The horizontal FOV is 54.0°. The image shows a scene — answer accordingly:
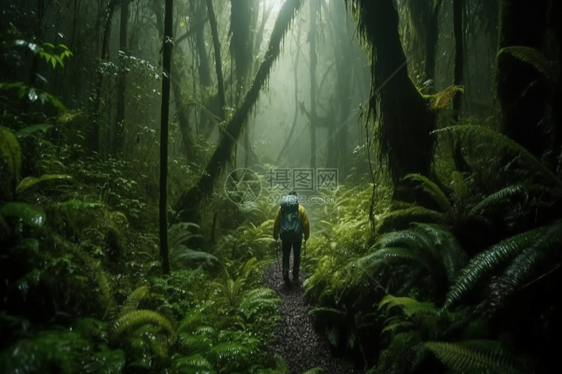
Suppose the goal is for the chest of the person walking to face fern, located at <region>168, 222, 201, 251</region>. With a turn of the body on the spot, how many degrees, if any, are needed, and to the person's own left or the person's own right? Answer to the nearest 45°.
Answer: approximately 90° to the person's own left

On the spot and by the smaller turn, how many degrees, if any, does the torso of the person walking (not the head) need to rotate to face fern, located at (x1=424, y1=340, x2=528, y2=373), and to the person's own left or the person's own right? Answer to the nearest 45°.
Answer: approximately 180°

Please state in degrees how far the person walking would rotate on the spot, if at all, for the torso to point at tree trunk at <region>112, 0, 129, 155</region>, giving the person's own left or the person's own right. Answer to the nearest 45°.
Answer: approximately 45° to the person's own left

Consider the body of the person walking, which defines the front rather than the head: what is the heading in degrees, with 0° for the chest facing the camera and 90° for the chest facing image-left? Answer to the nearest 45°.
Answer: approximately 180°

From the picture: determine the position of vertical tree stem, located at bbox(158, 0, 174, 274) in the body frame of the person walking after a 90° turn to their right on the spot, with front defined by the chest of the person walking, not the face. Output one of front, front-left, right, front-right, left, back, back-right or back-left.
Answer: back-right

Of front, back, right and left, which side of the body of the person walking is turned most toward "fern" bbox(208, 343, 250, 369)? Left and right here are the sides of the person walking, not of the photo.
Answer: back

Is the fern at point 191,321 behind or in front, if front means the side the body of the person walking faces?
behind

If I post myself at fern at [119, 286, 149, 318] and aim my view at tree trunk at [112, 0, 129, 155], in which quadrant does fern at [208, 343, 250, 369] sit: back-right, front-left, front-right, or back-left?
back-right

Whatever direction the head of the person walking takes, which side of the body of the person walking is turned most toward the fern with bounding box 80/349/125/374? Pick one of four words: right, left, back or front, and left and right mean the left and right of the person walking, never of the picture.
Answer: back

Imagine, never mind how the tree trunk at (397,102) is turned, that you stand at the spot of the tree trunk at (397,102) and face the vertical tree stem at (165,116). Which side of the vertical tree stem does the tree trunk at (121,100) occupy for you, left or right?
right
